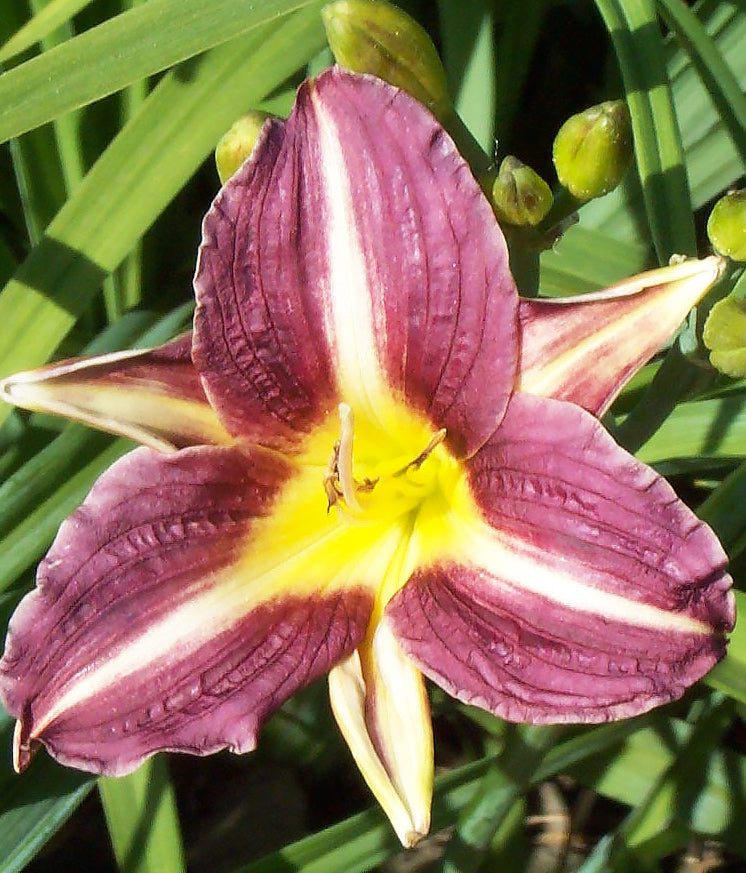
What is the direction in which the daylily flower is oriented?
toward the camera
